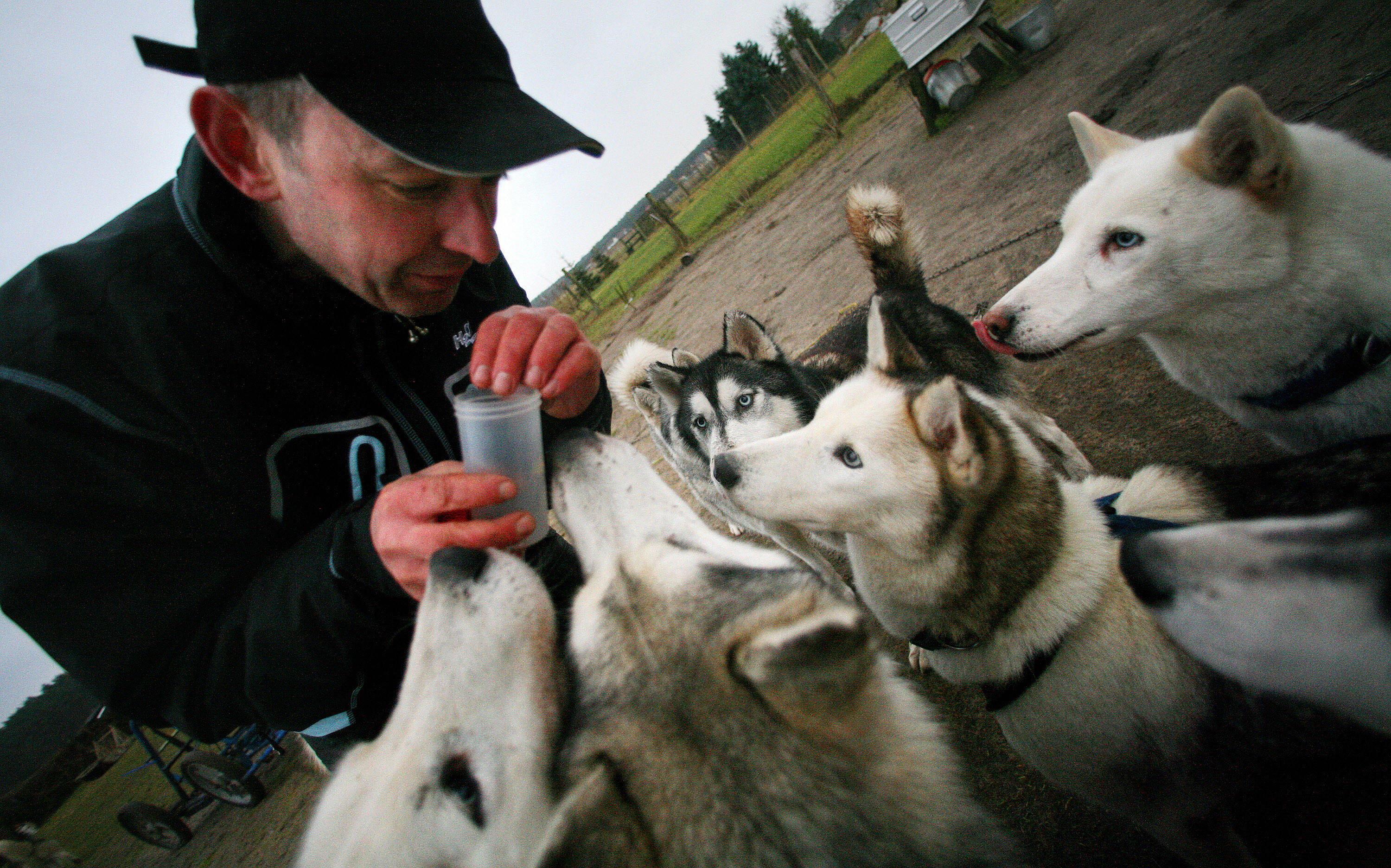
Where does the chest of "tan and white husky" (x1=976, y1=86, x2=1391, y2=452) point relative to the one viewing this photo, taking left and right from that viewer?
facing to the left of the viewer

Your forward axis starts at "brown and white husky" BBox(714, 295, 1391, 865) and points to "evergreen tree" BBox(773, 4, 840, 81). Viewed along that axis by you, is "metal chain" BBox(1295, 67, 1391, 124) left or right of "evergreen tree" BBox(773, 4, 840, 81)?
right

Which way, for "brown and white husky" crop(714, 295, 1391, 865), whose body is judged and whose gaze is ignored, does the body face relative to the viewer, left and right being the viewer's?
facing to the left of the viewer

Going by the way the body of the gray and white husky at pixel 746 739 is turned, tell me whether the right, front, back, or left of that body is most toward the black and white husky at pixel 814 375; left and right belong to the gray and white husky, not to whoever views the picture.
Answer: right

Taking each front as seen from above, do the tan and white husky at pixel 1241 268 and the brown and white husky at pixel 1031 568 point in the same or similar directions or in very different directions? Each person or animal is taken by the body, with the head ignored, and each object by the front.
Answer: same or similar directions

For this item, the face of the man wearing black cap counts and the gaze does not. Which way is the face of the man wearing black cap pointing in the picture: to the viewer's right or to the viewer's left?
to the viewer's right

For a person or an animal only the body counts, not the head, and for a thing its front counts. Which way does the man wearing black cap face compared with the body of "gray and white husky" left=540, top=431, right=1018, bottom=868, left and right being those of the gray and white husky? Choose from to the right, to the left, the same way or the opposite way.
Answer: the opposite way

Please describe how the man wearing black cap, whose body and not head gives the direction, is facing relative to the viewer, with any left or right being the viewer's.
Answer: facing the viewer and to the right of the viewer

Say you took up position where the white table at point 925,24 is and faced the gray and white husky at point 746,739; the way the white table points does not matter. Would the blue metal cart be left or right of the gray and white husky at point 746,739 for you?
right

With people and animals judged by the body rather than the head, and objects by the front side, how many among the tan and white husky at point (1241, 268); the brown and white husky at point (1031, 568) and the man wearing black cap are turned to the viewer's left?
2

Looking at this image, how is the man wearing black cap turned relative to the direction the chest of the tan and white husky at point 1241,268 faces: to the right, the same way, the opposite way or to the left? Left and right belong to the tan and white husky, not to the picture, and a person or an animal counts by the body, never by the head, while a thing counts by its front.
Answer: the opposite way

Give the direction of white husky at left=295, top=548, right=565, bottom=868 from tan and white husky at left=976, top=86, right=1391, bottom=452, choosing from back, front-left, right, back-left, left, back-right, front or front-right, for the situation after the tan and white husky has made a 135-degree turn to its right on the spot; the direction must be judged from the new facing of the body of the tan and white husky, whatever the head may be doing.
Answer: back

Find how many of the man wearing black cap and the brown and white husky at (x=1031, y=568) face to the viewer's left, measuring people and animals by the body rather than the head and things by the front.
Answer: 1

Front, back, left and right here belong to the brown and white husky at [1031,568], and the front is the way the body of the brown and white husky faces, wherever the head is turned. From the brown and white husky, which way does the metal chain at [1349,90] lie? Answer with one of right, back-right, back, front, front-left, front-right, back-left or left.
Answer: back-right

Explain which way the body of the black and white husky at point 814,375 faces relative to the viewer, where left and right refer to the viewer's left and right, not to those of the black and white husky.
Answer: facing the viewer and to the left of the viewer

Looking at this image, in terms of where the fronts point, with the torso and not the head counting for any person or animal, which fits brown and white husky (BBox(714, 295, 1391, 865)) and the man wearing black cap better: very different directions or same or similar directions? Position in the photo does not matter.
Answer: very different directions
